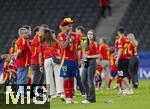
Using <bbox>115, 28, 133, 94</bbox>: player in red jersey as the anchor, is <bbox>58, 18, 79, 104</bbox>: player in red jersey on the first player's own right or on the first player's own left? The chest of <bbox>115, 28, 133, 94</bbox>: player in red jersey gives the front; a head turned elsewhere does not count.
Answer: on the first player's own left

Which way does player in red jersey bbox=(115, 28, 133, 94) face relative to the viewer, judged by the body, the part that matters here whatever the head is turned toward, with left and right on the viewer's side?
facing away from the viewer and to the left of the viewer

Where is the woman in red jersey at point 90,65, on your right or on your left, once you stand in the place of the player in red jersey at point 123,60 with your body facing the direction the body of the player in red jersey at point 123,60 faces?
on your left
